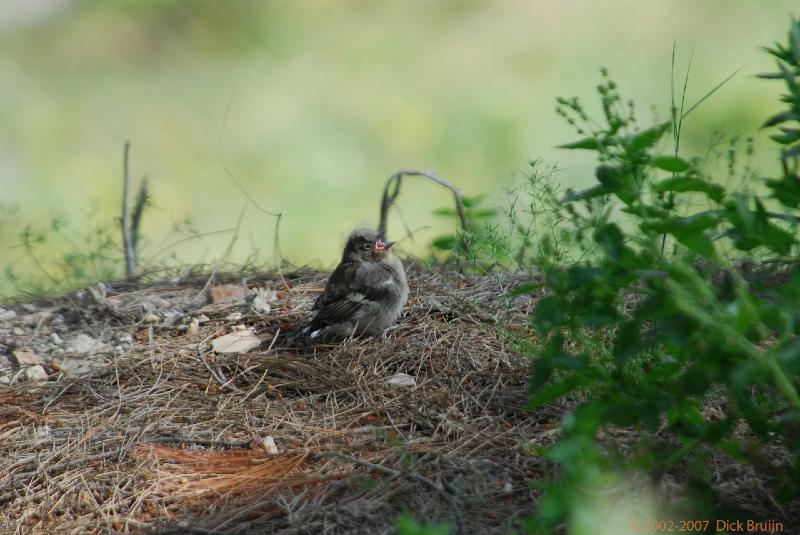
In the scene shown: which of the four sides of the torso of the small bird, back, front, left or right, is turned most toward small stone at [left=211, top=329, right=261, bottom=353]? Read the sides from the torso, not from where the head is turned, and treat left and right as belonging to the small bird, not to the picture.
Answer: back

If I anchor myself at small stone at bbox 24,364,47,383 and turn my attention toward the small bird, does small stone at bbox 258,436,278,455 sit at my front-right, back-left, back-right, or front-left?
front-right

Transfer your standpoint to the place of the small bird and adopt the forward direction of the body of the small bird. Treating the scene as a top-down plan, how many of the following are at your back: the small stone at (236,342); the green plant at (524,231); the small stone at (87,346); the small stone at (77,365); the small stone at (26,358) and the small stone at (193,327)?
5

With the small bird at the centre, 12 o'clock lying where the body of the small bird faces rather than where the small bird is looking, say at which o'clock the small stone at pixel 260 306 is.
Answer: The small stone is roughly at 7 o'clock from the small bird.

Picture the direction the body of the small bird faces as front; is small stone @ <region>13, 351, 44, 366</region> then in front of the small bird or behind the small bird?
behind

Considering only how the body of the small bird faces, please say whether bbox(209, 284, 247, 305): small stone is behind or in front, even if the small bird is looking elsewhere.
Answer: behind

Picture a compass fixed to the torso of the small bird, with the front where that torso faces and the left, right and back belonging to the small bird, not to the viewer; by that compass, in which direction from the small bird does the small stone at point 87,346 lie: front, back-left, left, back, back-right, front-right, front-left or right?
back

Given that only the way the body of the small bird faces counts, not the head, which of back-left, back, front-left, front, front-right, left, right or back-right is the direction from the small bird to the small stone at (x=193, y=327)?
back

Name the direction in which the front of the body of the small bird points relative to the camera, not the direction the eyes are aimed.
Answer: to the viewer's right

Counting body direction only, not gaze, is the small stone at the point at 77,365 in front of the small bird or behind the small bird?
behind

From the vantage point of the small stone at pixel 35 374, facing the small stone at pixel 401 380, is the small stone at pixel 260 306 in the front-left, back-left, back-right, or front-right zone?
front-left
